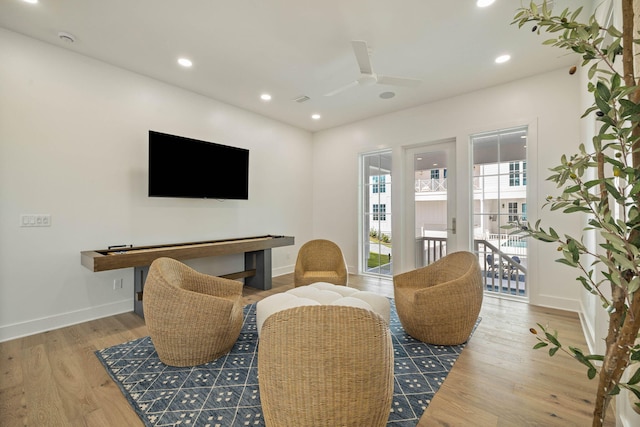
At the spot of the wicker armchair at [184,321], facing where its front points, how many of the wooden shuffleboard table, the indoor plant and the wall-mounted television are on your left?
2

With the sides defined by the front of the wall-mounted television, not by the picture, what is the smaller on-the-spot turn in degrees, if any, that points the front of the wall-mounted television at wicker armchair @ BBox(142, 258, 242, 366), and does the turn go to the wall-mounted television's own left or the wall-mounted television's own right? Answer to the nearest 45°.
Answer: approximately 45° to the wall-mounted television's own right

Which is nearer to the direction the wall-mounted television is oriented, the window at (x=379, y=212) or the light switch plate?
the window

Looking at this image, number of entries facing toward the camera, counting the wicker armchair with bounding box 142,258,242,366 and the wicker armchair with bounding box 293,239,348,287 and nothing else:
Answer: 1

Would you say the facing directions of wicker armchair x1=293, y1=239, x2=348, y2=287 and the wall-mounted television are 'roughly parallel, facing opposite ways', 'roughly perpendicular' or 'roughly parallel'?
roughly perpendicular

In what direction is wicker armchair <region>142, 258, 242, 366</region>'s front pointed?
to the viewer's right

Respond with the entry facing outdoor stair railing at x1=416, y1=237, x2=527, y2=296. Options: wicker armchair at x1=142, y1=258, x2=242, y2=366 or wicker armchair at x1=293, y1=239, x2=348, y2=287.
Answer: wicker armchair at x1=142, y1=258, x2=242, y2=366
